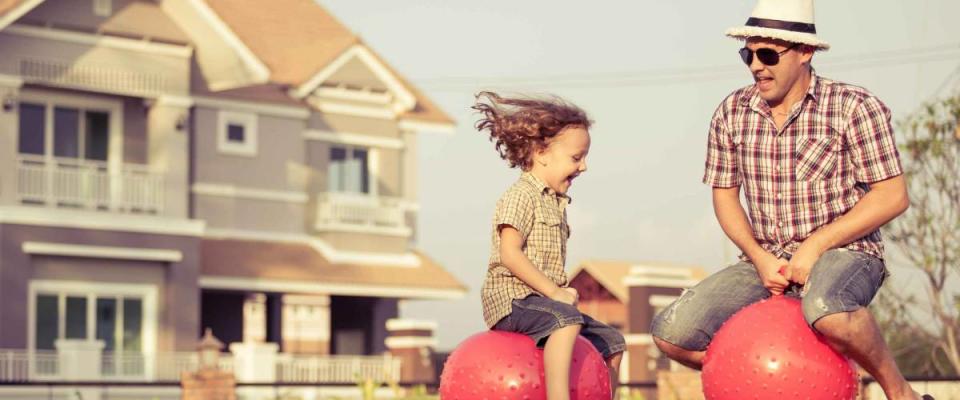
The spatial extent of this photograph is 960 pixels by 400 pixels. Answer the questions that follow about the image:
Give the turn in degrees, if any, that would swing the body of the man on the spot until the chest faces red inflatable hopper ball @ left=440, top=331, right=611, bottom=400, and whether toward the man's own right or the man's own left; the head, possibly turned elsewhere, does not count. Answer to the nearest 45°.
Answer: approximately 45° to the man's own right

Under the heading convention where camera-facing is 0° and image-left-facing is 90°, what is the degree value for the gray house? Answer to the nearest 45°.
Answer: approximately 0°

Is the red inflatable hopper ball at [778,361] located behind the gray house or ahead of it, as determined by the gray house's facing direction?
ahead

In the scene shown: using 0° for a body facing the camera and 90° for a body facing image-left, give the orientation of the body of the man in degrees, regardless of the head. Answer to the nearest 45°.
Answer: approximately 45°

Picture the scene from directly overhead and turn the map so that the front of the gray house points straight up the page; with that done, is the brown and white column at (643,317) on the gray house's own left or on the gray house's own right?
on the gray house's own left

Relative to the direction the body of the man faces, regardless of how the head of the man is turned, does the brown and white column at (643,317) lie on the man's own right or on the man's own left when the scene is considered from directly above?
on the man's own right

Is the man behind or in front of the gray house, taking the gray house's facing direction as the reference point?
in front

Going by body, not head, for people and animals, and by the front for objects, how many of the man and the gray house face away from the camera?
0

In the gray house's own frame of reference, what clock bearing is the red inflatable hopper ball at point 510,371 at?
The red inflatable hopper ball is roughly at 12 o'clock from the gray house.

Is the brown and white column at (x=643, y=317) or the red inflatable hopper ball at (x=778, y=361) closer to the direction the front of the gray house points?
the red inflatable hopper ball

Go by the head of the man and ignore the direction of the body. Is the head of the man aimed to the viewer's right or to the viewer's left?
to the viewer's left
